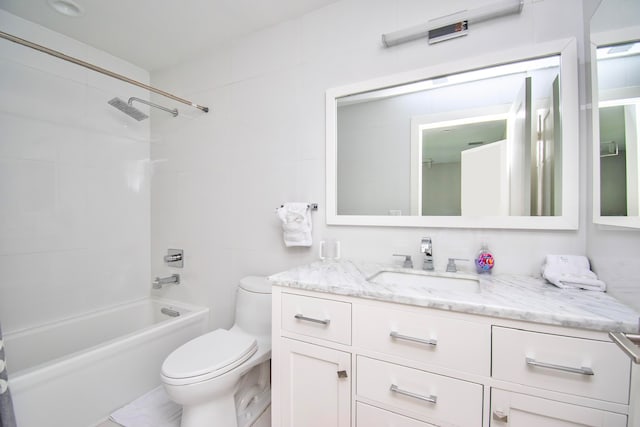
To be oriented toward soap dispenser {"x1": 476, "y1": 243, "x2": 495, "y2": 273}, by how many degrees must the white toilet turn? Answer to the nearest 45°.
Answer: approximately 90° to its left

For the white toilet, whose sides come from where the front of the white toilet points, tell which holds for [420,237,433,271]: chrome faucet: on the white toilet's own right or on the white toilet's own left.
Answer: on the white toilet's own left

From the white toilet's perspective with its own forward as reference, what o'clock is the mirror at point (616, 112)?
The mirror is roughly at 9 o'clock from the white toilet.

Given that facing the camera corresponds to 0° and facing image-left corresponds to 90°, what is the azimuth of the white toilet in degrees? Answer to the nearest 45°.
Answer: approximately 45°

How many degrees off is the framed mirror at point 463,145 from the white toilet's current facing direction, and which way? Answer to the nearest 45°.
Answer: approximately 90° to its left

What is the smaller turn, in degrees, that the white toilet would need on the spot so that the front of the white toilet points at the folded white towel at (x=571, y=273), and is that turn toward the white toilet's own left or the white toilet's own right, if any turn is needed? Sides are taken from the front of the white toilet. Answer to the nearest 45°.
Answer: approximately 90° to the white toilet's own left
